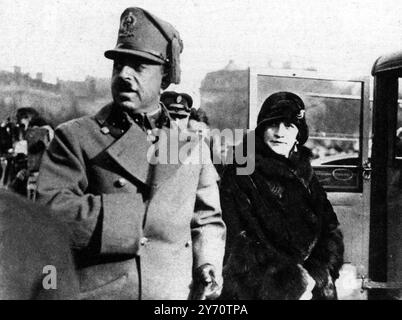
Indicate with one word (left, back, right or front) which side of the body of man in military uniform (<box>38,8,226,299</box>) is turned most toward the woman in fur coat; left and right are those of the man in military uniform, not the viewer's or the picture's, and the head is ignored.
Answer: left

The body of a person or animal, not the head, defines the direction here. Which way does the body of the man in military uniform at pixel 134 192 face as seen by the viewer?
toward the camera
